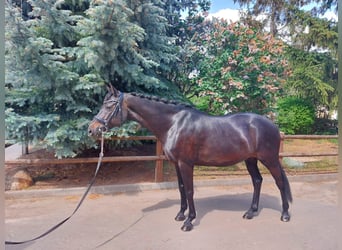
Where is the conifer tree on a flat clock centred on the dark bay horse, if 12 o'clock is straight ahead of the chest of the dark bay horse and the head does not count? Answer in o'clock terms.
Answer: The conifer tree is roughly at 1 o'clock from the dark bay horse.

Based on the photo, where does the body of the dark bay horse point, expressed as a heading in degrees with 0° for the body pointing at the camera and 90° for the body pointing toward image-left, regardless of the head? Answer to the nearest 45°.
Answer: approximately 90°

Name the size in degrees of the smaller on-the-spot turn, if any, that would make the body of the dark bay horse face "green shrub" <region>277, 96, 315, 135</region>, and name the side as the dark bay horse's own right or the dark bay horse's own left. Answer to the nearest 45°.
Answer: approximately 135° to the dark bay horse's own right

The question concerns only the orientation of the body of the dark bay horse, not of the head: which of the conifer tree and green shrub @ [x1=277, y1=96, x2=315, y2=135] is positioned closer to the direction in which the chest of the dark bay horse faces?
the conifer tree
